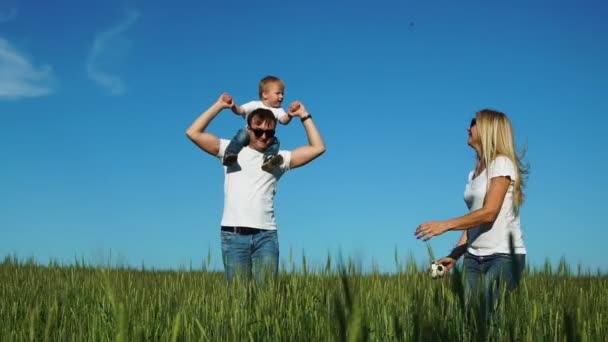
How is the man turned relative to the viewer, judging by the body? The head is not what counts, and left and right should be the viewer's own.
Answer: facing the viewer

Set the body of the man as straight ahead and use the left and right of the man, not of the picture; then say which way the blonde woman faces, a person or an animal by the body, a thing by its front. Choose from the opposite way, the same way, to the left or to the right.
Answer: to the right

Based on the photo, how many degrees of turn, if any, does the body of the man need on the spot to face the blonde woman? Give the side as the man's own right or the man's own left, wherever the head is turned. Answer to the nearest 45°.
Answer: approximately 45° to the man's own left

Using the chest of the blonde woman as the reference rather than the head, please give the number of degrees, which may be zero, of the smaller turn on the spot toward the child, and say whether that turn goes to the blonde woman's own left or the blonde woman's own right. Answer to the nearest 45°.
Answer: approximately 45° to the blonde woman's own right

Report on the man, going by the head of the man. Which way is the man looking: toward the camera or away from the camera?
toward the camera

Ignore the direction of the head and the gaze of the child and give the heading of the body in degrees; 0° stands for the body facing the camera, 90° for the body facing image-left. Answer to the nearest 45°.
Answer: approximately 315°

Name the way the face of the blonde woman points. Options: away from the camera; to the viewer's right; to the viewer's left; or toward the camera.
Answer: to the viewer's left

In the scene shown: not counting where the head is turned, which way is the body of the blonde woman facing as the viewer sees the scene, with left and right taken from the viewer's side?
facing to the left of the viewer

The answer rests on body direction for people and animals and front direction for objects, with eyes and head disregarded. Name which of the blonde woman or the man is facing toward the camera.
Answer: the man

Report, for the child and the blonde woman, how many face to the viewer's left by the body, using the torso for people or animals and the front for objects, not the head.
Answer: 1

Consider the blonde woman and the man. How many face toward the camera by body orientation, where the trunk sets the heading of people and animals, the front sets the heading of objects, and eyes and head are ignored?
1
